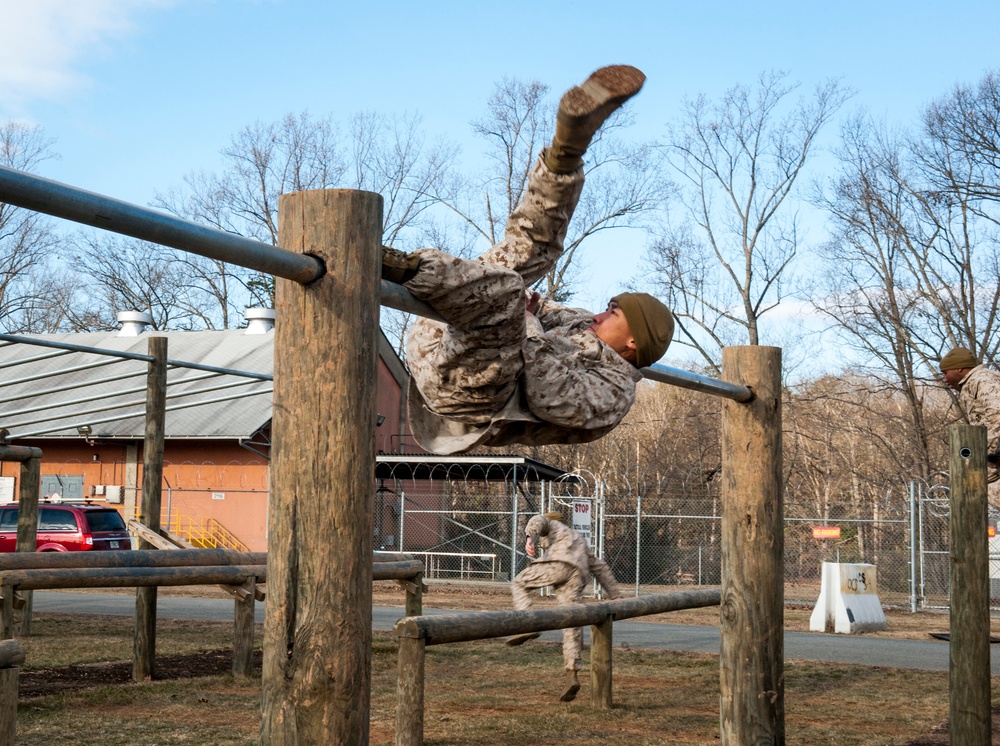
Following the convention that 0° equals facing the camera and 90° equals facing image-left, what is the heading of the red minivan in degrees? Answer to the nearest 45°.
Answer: approximately 135°

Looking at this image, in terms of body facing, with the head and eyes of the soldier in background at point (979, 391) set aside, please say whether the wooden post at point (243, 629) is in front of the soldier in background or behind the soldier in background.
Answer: in front

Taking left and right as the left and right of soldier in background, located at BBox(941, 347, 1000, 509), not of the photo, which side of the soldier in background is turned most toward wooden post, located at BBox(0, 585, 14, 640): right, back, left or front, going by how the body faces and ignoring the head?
front

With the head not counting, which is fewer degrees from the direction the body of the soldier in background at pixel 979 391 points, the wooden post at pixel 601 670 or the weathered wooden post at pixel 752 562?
the wooden post

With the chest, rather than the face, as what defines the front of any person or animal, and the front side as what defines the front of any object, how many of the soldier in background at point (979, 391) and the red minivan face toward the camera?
0

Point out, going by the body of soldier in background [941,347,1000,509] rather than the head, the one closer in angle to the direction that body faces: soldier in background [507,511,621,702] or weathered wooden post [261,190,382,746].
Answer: the soldier in background

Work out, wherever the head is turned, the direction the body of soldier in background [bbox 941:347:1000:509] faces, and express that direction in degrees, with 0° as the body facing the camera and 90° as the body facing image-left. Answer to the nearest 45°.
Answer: approximately 90°
